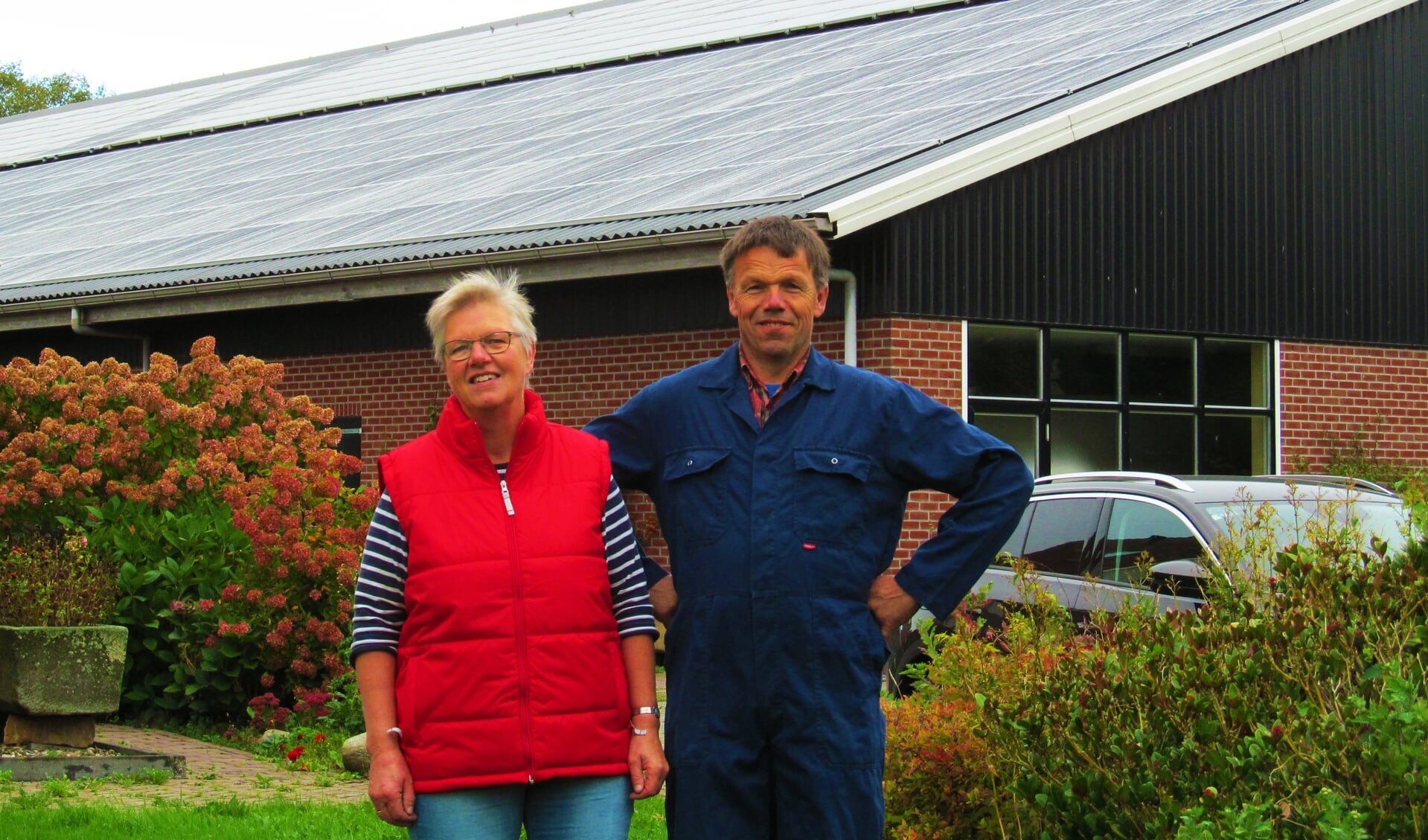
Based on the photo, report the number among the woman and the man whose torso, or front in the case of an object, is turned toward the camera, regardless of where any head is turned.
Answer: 2

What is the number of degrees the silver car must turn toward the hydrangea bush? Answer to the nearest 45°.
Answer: approximately 135° to its right

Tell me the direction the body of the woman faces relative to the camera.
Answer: toward the camera

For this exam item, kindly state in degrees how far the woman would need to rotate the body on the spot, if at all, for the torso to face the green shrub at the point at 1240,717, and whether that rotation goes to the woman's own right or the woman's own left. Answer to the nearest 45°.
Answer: approximately 90° to the woman's own left

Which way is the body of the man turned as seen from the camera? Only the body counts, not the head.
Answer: toward the camera

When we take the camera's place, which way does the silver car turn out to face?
facing the viewer and to the right of the viewer

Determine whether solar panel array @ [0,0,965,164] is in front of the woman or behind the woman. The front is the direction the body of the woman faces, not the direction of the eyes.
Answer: behind

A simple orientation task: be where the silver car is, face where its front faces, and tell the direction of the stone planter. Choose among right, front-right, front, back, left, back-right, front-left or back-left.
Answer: back-right
